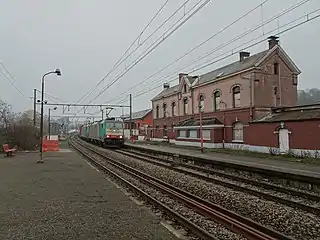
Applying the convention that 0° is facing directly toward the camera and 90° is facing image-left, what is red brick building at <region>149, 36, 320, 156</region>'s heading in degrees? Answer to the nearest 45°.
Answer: approximately 45°
